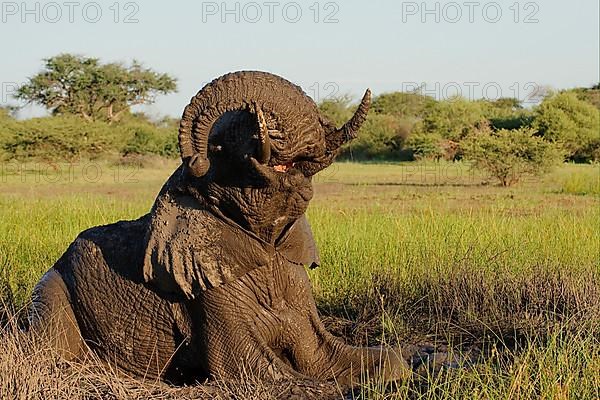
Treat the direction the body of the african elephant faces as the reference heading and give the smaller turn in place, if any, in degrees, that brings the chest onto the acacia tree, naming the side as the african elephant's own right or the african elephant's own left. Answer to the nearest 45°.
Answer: approximately 135° to the african elephant's own left

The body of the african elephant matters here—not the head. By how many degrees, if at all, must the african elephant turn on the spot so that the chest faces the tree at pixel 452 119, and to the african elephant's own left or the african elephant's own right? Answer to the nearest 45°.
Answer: approximately 135° to the african elephant's own left

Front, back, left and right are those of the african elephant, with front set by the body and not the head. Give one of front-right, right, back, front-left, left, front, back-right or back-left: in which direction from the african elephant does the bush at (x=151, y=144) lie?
back-left

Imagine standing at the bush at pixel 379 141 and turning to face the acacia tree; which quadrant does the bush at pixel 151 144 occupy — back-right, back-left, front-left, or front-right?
front-left

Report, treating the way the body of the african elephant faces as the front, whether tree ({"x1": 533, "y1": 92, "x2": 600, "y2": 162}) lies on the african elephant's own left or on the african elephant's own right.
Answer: on the african elephant's own left

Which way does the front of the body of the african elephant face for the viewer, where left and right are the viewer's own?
facing the viewer and to the right of the viewer

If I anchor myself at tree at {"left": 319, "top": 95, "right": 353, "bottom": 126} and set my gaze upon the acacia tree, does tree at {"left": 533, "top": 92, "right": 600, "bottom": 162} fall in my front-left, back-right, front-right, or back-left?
back-left

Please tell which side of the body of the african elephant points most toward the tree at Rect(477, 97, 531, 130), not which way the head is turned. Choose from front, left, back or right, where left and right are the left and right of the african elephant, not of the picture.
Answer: left

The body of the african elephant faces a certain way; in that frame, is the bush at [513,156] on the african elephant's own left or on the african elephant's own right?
on the african elephant's own left

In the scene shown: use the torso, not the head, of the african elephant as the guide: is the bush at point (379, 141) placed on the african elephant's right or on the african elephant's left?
on the african elephant's left
